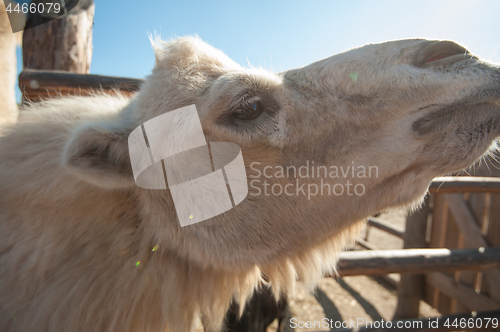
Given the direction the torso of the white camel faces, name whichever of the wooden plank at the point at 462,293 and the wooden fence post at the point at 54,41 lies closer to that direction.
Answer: the wooden plank

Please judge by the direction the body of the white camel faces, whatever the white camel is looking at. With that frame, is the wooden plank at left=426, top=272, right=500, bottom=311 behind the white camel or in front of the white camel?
in front

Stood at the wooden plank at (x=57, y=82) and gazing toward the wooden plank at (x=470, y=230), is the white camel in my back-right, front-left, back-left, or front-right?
front-right

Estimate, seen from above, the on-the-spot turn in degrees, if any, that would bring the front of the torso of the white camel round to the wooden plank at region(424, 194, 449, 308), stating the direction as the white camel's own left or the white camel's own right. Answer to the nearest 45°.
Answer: approximately 45° to the white camel's own left

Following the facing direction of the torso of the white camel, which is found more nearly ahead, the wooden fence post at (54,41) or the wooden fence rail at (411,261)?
the wooden fence rail

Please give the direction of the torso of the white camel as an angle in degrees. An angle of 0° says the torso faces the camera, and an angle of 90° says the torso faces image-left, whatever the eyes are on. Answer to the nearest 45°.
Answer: approximately 270°

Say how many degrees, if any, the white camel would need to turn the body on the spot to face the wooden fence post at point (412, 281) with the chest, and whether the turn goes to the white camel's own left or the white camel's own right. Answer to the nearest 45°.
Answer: approximately 45° to the white camel's own left

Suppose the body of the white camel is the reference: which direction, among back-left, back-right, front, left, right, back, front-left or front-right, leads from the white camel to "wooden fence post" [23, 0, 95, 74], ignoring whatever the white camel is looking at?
back-left

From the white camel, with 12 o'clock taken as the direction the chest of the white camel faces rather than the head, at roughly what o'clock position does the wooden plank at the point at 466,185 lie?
The wooden plank is roughly at 11 o'clock from the white camel.
